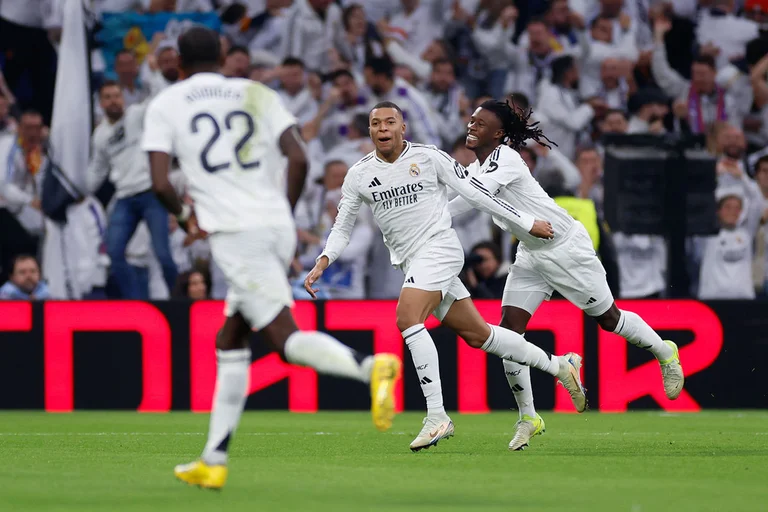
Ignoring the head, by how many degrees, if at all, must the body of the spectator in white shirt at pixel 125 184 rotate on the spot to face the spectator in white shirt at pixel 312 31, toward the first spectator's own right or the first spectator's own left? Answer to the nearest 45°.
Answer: approximately 135° to the first spectator's own left

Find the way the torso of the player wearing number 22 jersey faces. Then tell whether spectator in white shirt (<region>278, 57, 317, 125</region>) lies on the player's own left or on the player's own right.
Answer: on the player's own right

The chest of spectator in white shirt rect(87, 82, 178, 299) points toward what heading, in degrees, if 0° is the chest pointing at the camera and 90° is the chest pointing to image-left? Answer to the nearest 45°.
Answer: approximately 0°

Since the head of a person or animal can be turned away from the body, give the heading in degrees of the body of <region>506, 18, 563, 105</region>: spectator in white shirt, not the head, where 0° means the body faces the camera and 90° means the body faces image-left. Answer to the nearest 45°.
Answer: approximately 0°

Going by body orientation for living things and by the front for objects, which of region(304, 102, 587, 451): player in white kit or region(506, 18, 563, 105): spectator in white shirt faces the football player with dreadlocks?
the spectator in white shirt

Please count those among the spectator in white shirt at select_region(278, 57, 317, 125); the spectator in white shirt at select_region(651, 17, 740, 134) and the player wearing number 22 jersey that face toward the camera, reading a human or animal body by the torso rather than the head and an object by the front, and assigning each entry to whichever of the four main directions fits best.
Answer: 2

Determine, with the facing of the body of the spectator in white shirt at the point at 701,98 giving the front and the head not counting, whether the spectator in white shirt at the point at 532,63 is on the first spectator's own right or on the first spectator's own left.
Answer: on the first spectator's own right
